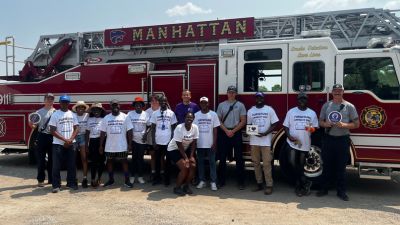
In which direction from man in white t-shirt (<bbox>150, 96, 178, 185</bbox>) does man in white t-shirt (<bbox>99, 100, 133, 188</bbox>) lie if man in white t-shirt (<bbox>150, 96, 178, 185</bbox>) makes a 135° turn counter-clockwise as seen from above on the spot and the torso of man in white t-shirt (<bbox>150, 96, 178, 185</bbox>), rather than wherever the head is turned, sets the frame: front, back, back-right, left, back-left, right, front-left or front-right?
back-left

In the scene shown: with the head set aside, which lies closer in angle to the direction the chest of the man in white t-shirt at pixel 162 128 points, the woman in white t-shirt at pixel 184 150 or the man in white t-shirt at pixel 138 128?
the woman in white t-shirt

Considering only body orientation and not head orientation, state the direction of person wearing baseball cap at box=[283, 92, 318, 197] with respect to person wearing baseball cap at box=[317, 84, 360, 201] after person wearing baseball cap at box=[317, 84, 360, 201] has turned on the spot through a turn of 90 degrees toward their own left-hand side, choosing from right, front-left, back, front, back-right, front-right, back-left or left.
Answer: back

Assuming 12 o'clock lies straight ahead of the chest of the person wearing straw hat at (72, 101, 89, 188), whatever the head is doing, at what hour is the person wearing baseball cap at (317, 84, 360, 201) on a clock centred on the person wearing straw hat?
The person wearing baseball cap is roughly at 10 o'clock from the person wearing straw hat.

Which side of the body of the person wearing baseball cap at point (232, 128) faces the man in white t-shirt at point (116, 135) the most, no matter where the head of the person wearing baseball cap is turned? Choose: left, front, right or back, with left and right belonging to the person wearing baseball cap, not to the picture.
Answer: right

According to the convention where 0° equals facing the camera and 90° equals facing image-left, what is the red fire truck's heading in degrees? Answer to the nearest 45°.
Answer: approximately 270°

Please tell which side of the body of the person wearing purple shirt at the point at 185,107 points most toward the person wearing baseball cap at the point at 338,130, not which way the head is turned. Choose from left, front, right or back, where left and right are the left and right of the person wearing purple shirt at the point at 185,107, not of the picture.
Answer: left

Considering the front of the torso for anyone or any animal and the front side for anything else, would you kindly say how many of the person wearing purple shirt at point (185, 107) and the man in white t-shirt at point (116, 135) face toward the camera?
2

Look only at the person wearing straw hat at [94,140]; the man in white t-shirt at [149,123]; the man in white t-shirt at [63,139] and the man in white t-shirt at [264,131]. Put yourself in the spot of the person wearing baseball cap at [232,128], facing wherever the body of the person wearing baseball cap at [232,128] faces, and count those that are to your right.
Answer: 3
